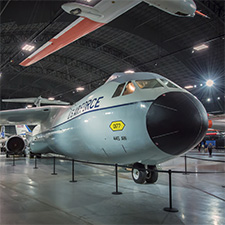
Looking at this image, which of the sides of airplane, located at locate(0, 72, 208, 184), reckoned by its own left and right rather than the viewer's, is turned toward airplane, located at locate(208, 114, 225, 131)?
left

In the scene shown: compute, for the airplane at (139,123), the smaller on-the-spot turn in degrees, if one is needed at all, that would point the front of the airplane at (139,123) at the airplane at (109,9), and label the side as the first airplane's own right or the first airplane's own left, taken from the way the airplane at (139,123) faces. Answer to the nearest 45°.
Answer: approximately 45° to the first airplane's own right

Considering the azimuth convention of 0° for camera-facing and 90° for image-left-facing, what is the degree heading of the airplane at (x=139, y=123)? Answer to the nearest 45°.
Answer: approximately 315°
